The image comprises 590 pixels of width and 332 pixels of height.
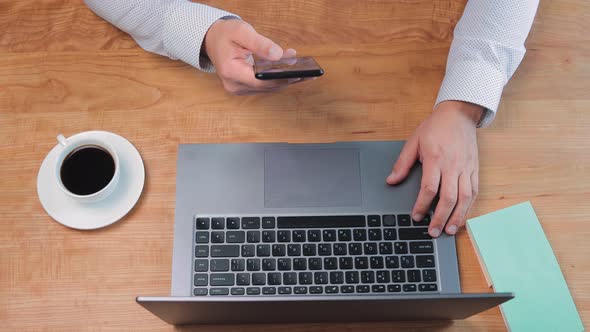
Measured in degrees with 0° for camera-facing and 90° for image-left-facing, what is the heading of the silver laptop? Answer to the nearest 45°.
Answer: approximately 180°
